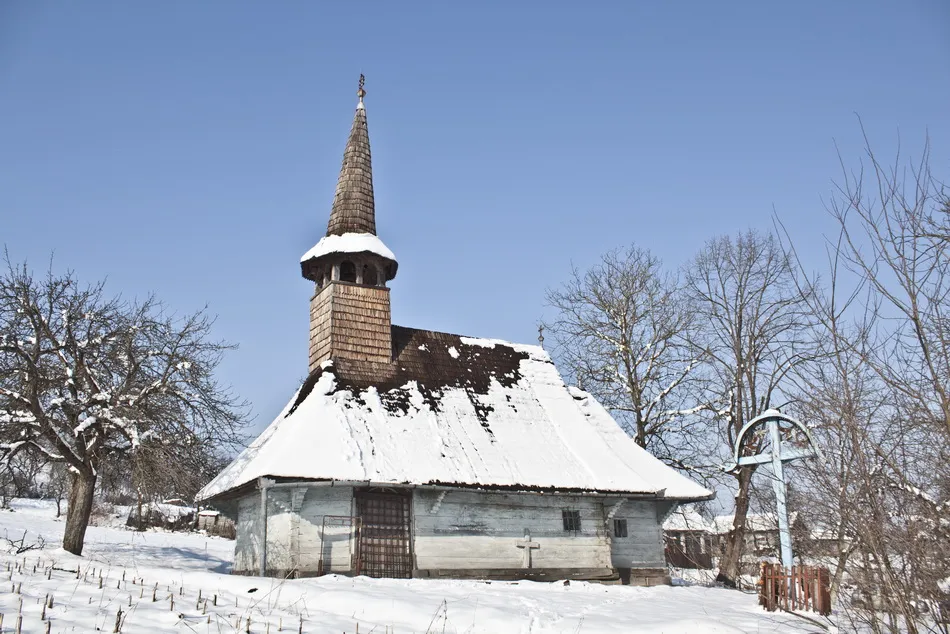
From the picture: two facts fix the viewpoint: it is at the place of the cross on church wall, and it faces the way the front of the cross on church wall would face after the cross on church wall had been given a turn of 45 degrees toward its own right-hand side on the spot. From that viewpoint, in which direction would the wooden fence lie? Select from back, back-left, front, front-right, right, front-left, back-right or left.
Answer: left

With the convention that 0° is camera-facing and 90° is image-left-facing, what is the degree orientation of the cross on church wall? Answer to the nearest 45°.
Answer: approximately 0°

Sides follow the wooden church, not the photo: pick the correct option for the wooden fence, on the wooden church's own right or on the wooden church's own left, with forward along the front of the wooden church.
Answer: on the wooden church's own left
